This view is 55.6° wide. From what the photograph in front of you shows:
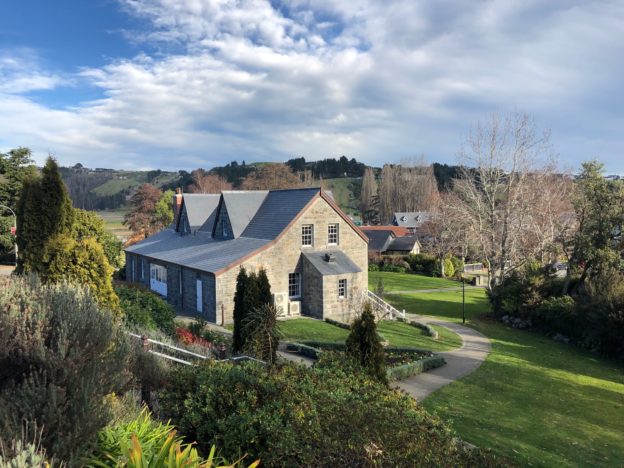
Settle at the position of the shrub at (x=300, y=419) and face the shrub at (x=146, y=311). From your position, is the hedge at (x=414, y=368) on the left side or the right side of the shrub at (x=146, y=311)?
right

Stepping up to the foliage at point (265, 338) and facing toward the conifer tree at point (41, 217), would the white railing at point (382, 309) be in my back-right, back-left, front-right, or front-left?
back-right
